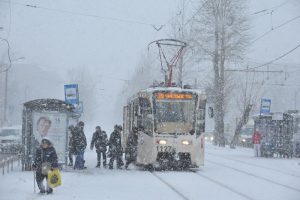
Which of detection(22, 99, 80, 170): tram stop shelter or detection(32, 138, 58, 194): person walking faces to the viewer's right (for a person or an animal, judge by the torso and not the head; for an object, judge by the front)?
the tram stop shelter

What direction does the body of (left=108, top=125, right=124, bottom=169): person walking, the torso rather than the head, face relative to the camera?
to the viewer's right

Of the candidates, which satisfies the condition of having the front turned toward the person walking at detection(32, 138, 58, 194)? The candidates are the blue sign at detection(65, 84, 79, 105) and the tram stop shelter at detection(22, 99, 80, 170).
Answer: the blue sign

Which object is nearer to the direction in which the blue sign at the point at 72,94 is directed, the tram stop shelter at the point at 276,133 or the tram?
the tram

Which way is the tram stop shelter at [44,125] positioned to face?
to the viewer's right

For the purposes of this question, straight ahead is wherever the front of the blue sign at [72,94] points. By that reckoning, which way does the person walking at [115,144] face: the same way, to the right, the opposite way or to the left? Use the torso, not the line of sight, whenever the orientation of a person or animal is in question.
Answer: to the left
